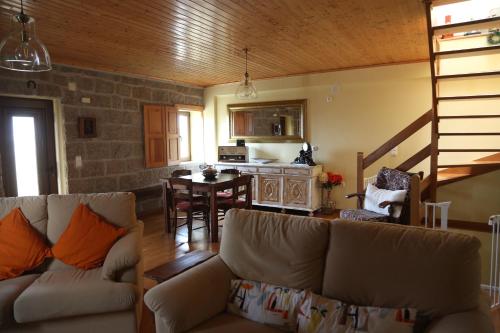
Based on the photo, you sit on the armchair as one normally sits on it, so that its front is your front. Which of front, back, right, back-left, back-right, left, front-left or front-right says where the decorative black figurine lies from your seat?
right

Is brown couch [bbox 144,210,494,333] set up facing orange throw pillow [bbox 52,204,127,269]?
no

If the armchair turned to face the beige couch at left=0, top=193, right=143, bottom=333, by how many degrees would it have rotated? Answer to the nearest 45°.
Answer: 0° — it already faces it

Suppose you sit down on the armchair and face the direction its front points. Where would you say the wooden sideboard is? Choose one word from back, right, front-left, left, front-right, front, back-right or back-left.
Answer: right

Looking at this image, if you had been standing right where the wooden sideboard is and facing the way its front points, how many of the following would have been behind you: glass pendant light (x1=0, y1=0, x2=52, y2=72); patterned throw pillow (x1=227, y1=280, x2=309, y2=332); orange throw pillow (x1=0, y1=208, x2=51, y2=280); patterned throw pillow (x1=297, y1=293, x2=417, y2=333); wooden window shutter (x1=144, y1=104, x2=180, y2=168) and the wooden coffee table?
0

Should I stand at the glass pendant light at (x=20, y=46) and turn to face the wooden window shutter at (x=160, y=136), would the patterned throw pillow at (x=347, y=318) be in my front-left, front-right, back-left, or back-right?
back-right

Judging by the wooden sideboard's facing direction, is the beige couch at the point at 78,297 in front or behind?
in front

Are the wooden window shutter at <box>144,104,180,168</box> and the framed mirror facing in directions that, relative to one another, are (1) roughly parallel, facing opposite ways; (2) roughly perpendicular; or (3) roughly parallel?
roughly perpendicular

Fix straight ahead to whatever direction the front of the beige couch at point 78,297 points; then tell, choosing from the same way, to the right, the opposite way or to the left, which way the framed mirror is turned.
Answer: to the right

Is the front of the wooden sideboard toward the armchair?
no

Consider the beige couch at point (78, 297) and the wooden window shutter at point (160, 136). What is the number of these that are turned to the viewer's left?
0

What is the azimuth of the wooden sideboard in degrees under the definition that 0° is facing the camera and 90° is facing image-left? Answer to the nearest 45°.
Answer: approximately 45°

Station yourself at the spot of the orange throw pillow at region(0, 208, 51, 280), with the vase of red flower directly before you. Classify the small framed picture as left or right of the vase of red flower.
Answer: left

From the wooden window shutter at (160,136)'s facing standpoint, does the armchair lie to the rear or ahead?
ahead

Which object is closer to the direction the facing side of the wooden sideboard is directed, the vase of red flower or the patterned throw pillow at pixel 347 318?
the patterned throw pillow
